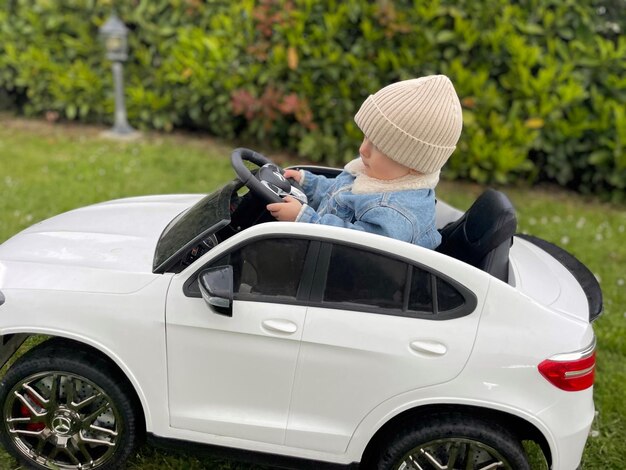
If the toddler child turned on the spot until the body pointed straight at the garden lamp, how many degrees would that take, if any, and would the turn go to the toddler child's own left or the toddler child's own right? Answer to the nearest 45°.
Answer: approximately 45° to the toddler child's own right

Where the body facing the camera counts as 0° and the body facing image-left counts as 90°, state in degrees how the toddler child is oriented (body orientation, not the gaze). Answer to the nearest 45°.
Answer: approximately 90°

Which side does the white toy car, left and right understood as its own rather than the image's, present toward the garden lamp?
right

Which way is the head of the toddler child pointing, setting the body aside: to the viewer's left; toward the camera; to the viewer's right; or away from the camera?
to the viewer's left

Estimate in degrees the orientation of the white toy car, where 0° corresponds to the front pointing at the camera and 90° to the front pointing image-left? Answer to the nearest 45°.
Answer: approximately 90°
